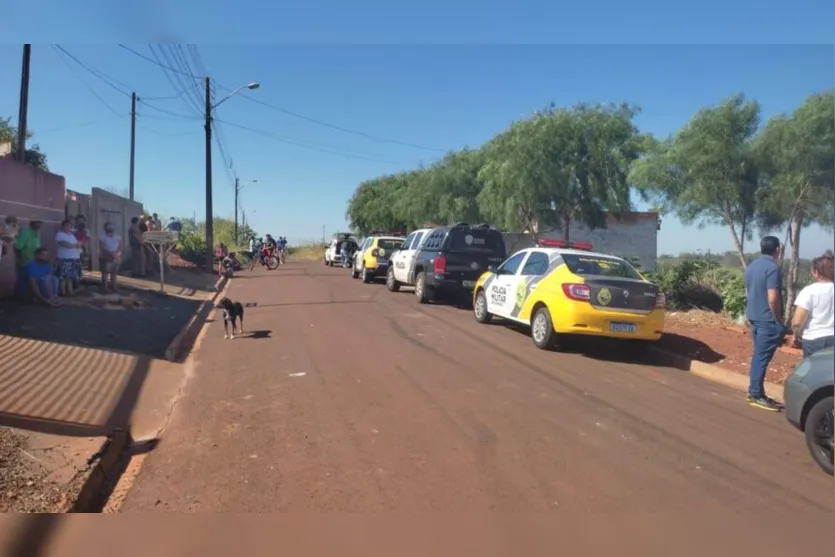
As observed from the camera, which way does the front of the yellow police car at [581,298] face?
facing away from the viewer and to the left of the viewer

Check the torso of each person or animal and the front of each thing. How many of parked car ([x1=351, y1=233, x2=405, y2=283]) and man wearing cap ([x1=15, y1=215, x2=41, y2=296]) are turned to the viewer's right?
1

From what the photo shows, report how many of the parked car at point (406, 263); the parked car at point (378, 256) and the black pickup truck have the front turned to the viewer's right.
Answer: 0

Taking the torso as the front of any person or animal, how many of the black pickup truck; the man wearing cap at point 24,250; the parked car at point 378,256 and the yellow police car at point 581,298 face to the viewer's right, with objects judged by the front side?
1

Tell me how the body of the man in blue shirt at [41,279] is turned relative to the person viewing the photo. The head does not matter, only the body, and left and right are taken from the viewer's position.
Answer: facing the viewer and to the right of the viewer

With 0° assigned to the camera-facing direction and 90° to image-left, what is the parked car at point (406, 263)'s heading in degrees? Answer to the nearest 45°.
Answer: approximately 135°

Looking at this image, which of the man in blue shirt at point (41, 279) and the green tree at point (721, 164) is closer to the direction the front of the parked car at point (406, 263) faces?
the man in blue shirt

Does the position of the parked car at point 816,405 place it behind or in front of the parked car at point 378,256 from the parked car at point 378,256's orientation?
behind

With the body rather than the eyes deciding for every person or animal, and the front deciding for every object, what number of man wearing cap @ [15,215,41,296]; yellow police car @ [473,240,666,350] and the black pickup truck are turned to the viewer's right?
1

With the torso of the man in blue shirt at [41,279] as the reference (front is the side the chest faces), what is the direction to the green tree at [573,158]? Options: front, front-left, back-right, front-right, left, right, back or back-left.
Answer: front-left

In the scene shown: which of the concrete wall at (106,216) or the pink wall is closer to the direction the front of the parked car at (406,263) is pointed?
the concrete wall

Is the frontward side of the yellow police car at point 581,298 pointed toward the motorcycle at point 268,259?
yes

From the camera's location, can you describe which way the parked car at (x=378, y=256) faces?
facing away from the viewer and to the left of the viewer

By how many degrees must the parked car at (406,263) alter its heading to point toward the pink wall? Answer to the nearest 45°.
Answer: approximately 90° to its left
